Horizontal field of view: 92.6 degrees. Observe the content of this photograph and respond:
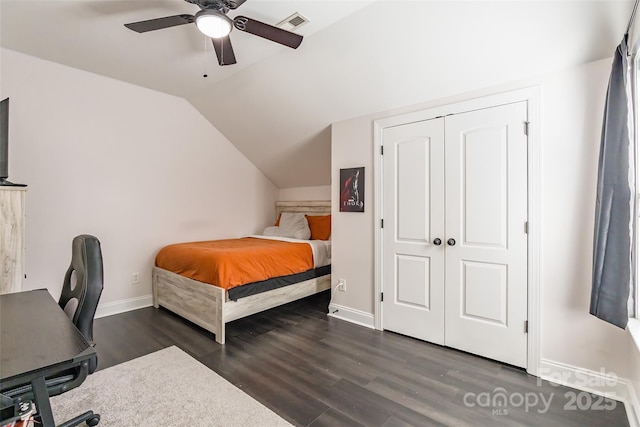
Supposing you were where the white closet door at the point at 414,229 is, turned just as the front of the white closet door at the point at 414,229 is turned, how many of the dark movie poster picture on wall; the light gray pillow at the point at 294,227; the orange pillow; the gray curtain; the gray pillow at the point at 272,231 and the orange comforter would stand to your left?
1

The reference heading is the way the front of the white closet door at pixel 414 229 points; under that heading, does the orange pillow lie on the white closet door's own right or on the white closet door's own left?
on the white closet door's own right

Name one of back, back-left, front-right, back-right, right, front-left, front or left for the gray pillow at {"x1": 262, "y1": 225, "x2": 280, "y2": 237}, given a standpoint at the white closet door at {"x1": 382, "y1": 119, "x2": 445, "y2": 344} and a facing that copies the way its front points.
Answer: right

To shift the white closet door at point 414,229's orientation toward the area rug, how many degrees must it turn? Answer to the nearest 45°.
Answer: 0° — it already faces it

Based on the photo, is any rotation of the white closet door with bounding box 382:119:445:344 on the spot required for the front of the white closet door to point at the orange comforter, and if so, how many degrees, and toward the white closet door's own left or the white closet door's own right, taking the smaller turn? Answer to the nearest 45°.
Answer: approximately 45° to the white closet door's own right

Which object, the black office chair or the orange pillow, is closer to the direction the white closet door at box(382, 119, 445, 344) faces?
the black office chair

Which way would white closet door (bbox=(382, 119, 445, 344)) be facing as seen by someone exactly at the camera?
facing the viewer and to the left of the viewer

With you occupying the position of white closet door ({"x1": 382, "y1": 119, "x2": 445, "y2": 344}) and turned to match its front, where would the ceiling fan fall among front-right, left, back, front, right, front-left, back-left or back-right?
front

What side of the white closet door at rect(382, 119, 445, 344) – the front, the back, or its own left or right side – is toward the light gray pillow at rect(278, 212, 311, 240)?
right

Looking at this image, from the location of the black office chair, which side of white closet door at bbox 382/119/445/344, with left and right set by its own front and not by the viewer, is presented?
front

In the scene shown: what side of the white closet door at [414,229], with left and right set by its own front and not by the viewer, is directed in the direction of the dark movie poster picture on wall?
right

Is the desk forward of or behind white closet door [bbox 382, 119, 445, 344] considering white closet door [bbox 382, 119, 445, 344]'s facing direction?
forward

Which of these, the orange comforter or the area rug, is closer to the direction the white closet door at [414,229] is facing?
the area rug
